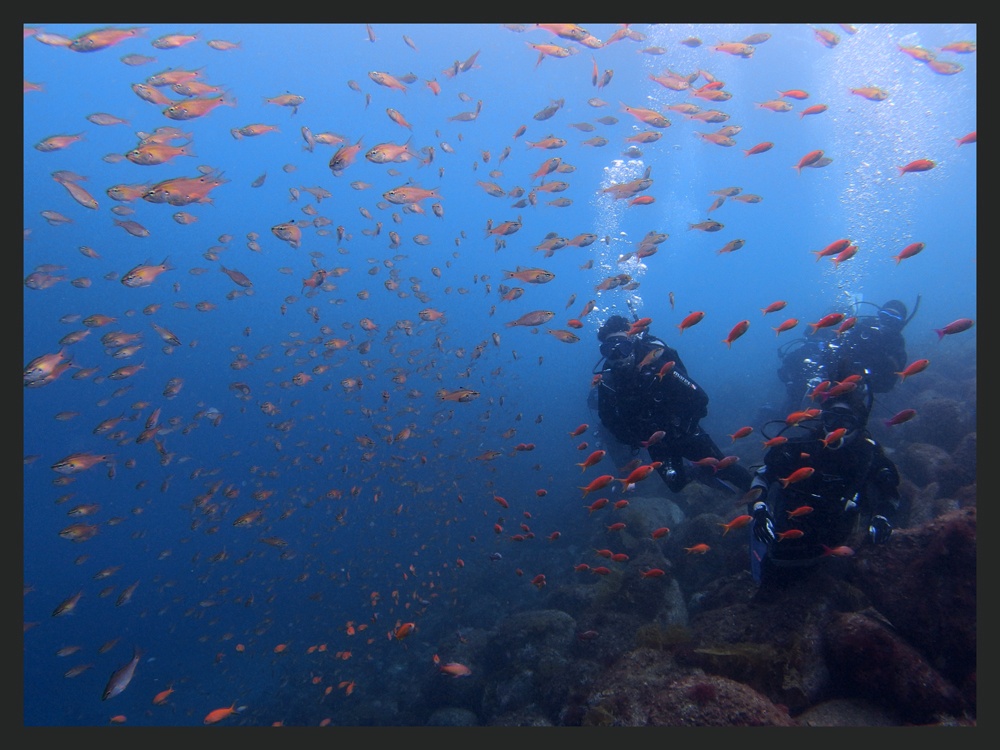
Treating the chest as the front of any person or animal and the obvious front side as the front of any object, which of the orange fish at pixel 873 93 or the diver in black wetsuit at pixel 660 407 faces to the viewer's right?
the orange fish

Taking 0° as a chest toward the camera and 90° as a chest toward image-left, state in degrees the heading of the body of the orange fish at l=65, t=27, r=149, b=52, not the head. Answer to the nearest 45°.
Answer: approximately 90°

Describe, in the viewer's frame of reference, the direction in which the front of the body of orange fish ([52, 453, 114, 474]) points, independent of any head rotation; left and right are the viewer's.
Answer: facing to the left of the viewer

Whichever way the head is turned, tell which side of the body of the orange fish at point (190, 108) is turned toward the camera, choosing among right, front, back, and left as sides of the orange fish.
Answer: left

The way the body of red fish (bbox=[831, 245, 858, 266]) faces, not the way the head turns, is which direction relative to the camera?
to the viewer's right

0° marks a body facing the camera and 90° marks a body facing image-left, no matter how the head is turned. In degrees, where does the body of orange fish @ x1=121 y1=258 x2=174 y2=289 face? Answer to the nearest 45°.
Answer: approximately 90°

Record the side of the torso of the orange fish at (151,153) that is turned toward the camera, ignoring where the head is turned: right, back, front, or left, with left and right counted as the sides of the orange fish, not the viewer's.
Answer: left

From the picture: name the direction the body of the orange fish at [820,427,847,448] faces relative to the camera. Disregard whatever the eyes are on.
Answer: to the viewer's right
